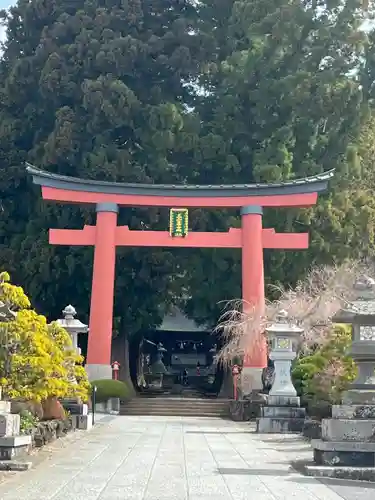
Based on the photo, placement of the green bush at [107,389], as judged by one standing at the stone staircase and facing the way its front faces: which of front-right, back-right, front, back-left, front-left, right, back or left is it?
front-right

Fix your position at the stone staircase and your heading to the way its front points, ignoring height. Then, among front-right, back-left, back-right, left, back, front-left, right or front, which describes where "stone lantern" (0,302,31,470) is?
front

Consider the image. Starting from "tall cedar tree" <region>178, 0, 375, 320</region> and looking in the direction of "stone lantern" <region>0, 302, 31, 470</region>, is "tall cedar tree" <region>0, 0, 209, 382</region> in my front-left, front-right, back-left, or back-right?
front-right

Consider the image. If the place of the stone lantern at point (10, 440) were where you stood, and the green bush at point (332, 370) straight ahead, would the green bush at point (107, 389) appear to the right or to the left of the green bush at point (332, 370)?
left

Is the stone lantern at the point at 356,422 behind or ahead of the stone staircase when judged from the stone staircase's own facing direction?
ahead

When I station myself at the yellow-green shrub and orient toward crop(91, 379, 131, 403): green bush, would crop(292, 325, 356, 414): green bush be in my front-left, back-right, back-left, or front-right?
front-right

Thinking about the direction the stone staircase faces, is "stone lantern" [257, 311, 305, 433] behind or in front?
in front

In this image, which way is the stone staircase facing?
toward the camera

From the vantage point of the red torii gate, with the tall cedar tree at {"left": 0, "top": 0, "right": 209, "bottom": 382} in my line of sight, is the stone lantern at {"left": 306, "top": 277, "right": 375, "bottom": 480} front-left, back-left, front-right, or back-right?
back-left
